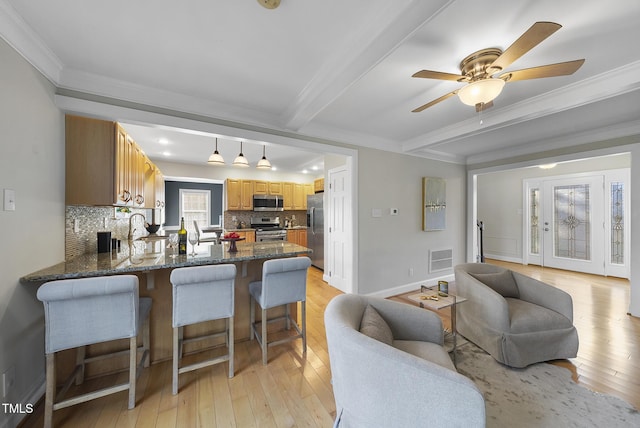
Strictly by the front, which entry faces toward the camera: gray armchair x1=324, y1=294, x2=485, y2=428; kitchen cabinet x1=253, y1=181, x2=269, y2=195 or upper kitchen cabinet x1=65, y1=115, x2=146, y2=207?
the kitchen cabinet

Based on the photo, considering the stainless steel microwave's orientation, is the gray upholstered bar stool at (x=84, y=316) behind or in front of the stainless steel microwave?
in front

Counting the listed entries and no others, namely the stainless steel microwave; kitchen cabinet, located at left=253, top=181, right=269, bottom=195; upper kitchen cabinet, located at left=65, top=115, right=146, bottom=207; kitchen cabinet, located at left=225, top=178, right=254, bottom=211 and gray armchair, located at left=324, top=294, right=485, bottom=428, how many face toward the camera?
3

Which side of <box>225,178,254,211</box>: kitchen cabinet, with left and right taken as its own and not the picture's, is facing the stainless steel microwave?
left

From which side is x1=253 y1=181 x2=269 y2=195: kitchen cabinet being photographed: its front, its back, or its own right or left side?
front

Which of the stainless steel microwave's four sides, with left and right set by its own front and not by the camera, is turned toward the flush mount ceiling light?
front

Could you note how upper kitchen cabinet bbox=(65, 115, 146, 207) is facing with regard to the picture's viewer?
facing to the right of the viewer

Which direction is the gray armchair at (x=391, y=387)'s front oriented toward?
to the viewer's right

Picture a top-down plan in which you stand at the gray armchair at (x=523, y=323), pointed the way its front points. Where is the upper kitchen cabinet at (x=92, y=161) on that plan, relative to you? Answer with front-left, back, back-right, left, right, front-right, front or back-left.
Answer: right

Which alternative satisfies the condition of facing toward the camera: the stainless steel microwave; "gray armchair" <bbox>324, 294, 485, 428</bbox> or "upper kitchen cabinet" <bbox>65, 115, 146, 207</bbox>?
the stainless steel microwave

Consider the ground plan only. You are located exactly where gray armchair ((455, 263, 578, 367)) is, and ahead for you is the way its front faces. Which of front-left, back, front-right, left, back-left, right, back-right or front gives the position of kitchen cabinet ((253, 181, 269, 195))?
back-right

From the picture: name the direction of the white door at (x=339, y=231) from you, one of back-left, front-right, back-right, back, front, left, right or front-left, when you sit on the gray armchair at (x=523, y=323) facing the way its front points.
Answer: back-right

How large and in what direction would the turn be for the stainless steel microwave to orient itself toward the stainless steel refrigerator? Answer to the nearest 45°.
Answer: approximately 45° to its left
